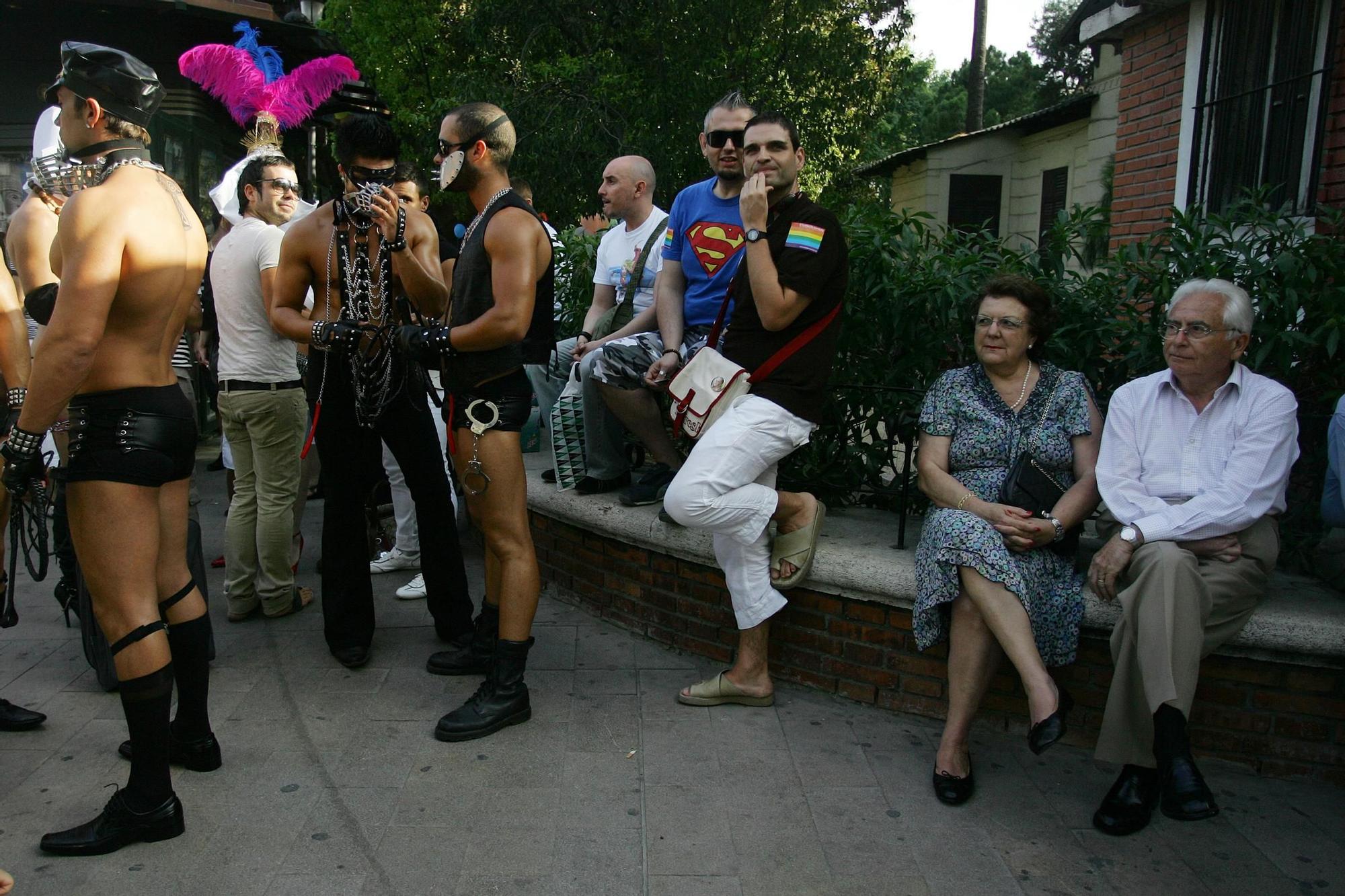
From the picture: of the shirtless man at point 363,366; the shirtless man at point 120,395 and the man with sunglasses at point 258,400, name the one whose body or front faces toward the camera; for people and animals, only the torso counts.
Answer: the shirtless man at point 363,366

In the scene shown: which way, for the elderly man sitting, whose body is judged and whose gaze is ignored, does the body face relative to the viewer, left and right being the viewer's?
facing the viewer and to the left of the viewer

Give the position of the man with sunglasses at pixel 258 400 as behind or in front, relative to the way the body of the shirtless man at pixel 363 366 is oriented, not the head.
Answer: behind

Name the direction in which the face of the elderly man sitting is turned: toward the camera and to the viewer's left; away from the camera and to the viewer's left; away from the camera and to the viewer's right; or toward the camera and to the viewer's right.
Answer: toward the camera and to the viewer's left

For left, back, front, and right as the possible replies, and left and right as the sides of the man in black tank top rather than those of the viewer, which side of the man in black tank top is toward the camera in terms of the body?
left

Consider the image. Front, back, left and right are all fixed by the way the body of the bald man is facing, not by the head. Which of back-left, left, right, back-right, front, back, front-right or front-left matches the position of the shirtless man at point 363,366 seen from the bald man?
front

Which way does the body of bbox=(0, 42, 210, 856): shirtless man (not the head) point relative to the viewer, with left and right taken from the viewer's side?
facing away from the viewer and to the left of the viewer

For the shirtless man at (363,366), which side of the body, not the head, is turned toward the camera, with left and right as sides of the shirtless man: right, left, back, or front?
front

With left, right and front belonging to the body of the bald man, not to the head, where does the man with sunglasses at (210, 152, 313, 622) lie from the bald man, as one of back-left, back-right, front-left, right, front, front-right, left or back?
front-right

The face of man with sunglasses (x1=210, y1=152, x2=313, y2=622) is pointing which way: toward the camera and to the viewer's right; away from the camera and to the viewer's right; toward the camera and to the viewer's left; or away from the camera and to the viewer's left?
toward the camera and to the viewer's right
